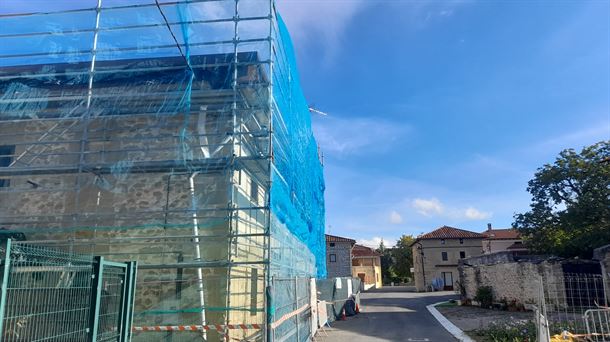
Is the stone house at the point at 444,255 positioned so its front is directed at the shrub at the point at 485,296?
yes

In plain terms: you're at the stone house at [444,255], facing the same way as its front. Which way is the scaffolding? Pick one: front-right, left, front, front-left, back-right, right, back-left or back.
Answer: front

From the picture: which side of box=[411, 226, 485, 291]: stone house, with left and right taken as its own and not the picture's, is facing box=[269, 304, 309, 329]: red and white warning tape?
front

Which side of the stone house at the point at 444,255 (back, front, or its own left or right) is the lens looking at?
front

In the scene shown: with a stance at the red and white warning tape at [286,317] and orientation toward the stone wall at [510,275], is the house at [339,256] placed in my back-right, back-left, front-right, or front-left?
front-left

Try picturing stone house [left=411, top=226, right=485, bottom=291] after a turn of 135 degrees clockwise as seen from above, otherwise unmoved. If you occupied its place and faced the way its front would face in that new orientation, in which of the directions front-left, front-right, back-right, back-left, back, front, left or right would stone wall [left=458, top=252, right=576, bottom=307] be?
back-left

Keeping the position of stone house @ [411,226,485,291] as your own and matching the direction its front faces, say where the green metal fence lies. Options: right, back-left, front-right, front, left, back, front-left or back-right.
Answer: front

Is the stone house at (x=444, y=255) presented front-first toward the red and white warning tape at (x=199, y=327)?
yes

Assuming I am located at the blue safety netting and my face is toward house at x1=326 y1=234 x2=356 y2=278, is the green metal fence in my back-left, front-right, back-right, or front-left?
back-left

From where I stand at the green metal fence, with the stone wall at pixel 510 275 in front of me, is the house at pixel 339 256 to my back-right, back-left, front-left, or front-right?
front-left

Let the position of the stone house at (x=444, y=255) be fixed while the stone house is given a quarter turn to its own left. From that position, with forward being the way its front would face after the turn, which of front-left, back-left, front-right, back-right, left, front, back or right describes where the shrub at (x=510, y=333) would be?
right

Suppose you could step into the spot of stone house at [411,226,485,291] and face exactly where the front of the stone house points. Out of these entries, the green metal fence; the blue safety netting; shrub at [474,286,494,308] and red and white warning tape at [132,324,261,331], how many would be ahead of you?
4

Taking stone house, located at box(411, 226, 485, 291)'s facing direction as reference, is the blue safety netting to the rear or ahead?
ahead

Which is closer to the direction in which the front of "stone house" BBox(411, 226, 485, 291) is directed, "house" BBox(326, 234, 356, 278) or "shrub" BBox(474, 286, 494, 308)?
the shrub

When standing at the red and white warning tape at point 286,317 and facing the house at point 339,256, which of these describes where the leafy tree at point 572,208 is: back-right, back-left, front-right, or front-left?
front-right
